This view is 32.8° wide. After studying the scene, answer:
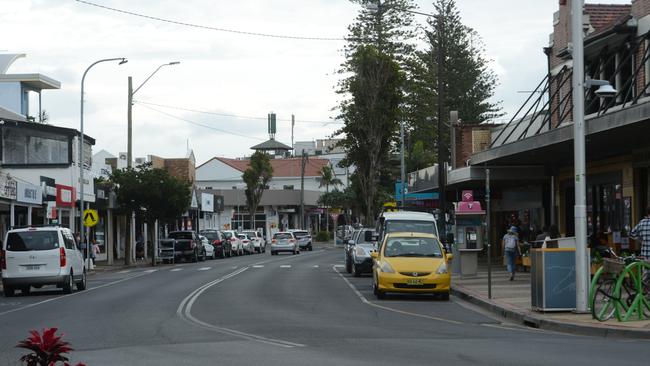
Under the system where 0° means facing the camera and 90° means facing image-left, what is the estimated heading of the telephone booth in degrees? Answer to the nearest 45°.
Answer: approximately 0°

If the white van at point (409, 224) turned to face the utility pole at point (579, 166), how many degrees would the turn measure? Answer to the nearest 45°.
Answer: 0° — it already faces it

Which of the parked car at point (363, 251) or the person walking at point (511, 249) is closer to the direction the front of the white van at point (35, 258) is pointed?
the parked car

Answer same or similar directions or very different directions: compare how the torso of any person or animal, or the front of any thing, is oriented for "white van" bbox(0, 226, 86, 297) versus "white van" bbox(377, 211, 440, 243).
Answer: very different directions

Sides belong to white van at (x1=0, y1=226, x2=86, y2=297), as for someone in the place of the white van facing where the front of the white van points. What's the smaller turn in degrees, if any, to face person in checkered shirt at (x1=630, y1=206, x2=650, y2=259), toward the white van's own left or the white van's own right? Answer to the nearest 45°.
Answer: approximately 135° to the white van's own right

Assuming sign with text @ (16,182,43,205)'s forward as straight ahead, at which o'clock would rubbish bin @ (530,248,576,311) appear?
The rubbish bin is roughly at 1 o'clock from the sign with text.

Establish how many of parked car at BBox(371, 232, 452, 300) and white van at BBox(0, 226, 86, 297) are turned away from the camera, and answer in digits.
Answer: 1

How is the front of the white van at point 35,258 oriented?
away from the camera

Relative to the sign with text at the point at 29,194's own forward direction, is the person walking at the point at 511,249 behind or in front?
in front

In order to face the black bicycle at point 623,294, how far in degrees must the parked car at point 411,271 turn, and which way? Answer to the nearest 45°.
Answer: approximately 45° to its left

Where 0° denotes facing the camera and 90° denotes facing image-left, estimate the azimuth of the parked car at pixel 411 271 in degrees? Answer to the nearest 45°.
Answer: approximately 0°

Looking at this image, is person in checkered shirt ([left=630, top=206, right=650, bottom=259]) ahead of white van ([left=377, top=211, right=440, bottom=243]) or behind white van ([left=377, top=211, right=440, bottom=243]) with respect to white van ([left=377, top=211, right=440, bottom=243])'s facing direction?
ahead

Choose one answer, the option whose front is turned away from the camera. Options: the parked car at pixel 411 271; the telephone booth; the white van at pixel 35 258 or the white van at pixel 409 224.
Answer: the white van at pixel 35 258

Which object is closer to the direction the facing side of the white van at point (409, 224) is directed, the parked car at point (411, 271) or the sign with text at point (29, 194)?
the parked car

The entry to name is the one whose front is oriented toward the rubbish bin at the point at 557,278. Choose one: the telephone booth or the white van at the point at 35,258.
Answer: the telephone booth
